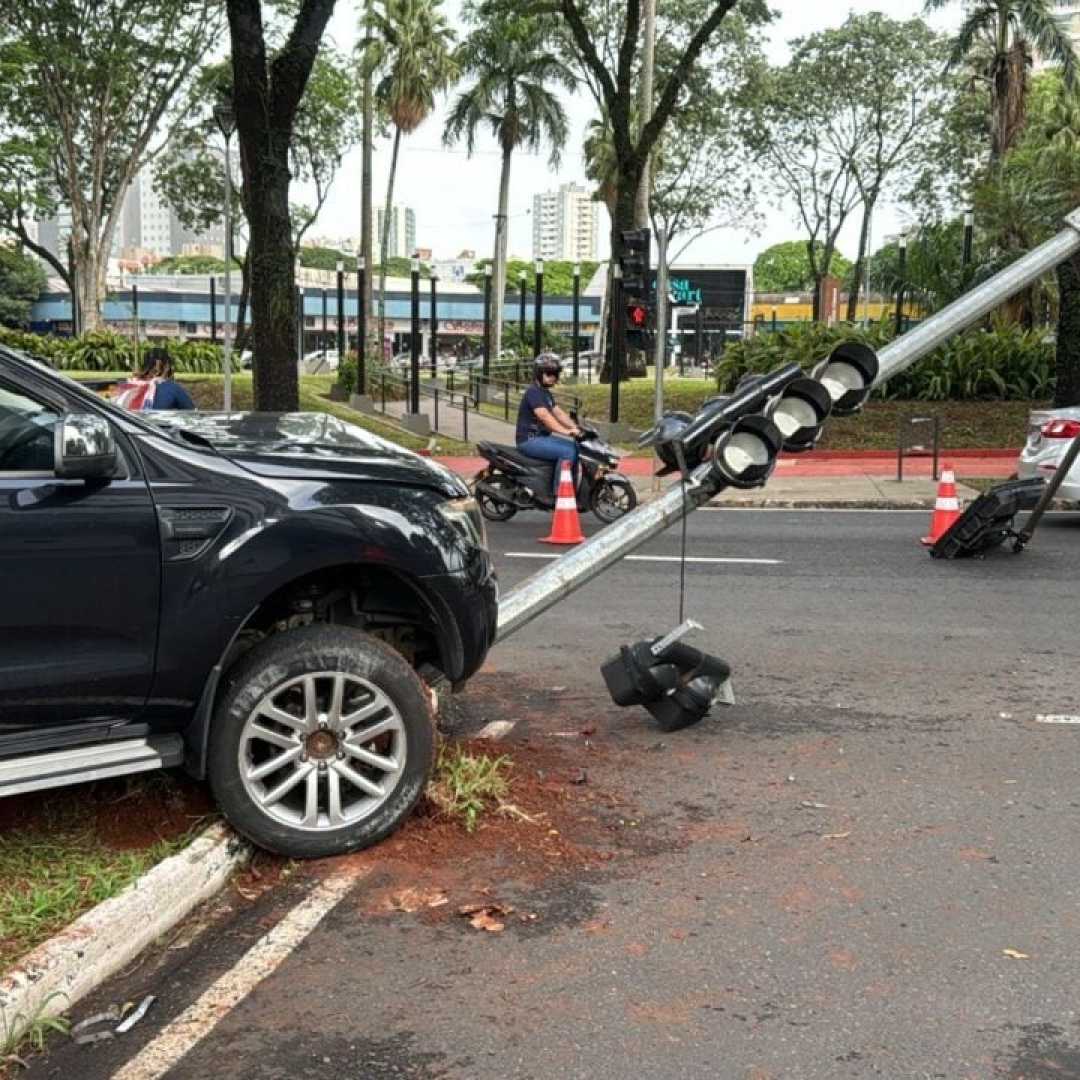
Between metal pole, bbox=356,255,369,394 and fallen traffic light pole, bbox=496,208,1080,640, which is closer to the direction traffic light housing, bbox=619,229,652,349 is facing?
the fallen traffic light pole

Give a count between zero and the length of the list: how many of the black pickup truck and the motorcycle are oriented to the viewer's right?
2

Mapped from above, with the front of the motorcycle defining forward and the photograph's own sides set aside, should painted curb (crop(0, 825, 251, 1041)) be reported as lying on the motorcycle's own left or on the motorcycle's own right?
on the motorcycle's own right

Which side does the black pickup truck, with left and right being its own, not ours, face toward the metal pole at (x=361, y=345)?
left

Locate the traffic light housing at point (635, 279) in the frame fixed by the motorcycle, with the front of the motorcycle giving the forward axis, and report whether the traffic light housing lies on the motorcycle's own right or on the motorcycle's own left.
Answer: on the motorcycle's own left

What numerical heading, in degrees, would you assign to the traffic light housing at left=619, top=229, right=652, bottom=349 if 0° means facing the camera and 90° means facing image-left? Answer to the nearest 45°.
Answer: approximately 45°

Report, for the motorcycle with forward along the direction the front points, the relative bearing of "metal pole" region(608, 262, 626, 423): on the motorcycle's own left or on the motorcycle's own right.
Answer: on the motorcycle's own left

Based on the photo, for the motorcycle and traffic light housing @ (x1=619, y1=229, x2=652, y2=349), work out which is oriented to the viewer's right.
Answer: the motorcycle

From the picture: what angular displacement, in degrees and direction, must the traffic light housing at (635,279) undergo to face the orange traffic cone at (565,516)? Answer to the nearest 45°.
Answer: approximately 45° to its left

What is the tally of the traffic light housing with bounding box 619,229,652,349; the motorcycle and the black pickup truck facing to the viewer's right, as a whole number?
2

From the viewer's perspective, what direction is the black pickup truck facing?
to the viewer's right

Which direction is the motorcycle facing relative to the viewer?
to the viewer's right

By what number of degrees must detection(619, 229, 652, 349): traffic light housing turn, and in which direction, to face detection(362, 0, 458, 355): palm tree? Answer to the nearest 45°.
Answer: approximately 135° to its right
